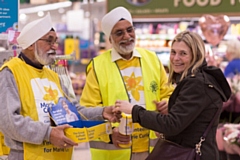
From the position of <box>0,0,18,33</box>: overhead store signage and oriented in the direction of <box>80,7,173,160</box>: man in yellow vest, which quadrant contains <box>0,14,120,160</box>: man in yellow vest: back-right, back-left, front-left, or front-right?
front-right

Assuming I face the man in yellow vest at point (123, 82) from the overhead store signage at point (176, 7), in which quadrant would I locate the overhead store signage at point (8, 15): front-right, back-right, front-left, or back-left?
front-right

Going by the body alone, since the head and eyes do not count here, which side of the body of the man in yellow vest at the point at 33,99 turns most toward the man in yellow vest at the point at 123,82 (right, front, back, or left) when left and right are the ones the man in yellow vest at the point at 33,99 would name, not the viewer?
left

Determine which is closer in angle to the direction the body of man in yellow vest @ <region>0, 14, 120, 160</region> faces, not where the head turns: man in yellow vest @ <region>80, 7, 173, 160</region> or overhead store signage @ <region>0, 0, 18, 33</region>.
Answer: the man in yellow vest

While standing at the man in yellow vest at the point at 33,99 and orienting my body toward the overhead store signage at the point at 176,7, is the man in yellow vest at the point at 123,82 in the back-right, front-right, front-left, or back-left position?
front-right

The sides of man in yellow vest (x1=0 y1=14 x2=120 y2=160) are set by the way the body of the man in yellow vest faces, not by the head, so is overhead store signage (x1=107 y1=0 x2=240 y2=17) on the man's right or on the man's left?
on the man's left

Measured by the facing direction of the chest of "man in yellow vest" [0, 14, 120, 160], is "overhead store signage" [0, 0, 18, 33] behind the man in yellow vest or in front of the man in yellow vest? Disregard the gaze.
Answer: behind

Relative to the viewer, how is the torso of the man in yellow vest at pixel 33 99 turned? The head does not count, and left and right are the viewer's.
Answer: facing the viewer and to the right of the viewer
